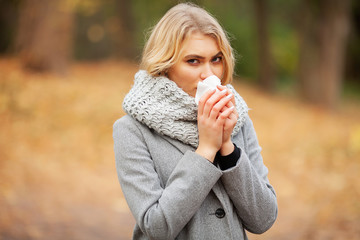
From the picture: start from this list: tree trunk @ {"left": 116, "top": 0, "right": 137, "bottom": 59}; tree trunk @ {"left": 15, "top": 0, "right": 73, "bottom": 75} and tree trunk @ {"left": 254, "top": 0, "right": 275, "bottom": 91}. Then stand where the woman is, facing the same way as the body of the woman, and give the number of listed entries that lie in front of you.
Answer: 0

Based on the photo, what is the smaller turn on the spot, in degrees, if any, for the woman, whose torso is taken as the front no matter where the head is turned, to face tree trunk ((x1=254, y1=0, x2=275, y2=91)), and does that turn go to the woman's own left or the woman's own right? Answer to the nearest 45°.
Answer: approximately 135° to the woman's own left

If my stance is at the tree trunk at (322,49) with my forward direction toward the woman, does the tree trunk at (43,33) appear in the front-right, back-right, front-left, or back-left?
front-right

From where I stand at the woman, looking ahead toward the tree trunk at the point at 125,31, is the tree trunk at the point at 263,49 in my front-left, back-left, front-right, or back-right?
front-right

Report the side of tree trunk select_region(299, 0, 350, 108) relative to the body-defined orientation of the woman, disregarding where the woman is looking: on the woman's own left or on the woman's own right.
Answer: on the woman's own left

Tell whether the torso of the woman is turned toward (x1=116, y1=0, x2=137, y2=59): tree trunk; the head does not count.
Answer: no

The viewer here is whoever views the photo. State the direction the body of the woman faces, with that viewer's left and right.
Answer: facing the viewer and to the right of the viewer

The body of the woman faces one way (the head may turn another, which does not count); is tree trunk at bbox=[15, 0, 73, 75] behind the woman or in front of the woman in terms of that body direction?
behind
